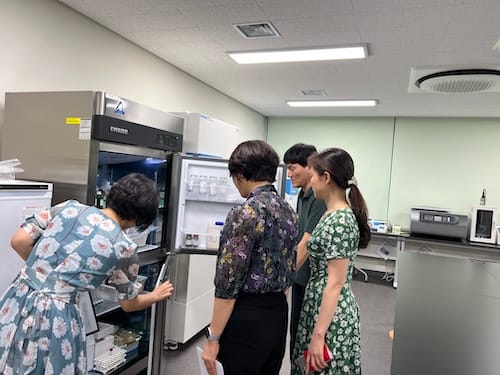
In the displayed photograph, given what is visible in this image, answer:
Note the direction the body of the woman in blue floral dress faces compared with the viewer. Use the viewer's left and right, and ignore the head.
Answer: facing away from the viewer and to the right of the viewer

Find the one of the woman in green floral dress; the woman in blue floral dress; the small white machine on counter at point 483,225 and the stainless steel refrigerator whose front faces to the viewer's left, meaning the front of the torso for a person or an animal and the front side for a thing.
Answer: the woman in green floral dress

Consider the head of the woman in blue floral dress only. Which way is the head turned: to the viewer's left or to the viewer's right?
to the viewer's right

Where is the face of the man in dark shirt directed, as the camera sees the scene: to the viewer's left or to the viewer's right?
to the viewer's left

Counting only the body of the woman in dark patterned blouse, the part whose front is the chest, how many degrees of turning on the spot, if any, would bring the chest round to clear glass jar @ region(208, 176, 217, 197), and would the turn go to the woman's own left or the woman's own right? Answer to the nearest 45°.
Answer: approximately 45° to the woman's own right

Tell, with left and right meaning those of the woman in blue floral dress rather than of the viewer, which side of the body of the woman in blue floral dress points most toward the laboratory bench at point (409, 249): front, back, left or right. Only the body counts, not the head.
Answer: front

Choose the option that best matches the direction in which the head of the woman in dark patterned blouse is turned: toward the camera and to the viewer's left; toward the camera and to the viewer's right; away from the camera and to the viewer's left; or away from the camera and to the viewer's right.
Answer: away from the camera and to the viewer's left

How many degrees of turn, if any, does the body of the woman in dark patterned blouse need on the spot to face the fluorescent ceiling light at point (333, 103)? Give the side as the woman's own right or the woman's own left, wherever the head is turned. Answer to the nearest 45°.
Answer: approximately 45° to the woman's own right

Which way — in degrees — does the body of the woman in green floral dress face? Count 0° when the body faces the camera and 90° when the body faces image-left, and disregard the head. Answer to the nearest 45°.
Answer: approximately 90°

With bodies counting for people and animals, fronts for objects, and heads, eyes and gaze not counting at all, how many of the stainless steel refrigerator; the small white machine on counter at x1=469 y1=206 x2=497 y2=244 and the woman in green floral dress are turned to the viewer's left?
1

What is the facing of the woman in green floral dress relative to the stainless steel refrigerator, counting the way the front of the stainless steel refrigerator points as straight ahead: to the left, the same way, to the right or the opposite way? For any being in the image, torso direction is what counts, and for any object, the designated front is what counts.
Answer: the opposite way

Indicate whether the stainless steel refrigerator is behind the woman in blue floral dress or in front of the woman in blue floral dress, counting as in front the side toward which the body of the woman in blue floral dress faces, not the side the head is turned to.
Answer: in front

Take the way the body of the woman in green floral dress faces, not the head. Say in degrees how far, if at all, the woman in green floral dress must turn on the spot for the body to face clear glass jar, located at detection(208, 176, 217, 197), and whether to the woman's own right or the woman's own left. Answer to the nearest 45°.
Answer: approximately 45° to the woman's own right
